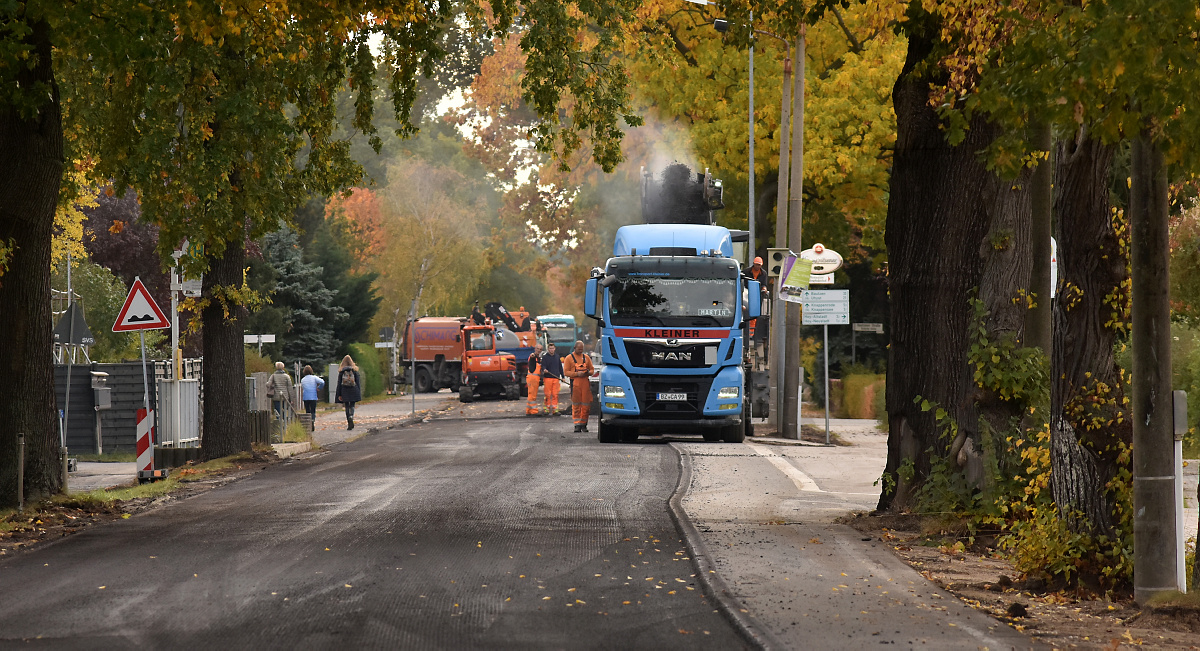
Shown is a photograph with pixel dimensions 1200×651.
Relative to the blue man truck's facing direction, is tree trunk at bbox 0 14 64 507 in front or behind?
in front

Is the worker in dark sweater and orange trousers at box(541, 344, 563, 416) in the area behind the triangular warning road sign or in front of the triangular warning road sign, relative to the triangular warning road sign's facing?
behind

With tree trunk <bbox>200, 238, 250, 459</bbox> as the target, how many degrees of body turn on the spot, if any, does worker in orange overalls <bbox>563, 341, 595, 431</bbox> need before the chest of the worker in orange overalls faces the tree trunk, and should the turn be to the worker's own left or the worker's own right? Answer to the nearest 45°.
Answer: approximately 45° to the worker's own right

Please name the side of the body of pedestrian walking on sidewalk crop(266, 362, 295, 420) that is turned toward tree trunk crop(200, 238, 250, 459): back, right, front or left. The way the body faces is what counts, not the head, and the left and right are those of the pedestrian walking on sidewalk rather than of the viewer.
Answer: back

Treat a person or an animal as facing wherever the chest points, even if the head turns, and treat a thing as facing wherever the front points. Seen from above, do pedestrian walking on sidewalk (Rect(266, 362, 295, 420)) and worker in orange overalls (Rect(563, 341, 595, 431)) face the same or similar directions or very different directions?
very different directions

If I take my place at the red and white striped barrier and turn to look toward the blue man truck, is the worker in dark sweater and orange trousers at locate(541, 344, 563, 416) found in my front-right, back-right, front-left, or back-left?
front-left

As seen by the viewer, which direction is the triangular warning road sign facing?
toward the camera

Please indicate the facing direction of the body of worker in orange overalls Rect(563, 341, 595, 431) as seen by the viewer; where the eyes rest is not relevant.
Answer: toward the camera

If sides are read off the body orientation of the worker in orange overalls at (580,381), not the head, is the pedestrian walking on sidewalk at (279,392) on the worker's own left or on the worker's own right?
on the worker's own right

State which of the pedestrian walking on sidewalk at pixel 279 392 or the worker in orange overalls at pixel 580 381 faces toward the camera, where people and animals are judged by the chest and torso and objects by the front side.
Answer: the worker in orange overalls

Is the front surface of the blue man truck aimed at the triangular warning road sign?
no

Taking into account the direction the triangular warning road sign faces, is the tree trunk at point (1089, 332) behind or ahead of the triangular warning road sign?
ahead

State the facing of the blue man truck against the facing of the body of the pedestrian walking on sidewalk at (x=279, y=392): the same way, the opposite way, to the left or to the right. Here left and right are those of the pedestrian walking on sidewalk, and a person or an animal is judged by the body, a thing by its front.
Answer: the opposite way

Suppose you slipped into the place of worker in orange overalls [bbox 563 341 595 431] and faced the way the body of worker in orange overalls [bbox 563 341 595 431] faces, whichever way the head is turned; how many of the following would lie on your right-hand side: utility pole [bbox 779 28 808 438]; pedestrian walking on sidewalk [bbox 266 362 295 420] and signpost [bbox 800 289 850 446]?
1

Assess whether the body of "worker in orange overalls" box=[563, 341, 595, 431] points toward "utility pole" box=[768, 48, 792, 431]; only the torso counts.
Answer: no

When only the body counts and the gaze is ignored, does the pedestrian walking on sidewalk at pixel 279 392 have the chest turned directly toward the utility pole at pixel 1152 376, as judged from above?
no

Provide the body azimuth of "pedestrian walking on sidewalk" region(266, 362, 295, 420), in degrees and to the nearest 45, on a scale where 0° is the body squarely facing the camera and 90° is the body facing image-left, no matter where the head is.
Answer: approximately 180°

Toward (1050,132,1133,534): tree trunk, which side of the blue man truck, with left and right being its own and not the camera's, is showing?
front

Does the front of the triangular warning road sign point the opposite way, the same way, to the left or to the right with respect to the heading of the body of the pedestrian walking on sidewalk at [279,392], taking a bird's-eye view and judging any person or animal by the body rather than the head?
the opposite way
